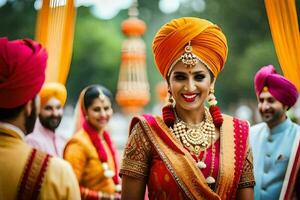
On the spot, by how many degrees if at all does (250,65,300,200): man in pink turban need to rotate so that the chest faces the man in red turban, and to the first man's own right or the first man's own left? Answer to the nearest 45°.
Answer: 0° — they already face them

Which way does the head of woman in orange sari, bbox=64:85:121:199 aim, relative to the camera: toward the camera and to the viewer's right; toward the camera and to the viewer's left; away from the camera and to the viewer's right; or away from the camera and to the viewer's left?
toward the camera and to the viewer's right

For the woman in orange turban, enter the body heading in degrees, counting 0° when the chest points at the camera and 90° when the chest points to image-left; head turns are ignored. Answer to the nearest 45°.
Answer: approximately 0°

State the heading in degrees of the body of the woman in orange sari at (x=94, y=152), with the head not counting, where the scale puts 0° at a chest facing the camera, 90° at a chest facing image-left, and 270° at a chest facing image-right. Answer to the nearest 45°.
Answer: approximately 315°

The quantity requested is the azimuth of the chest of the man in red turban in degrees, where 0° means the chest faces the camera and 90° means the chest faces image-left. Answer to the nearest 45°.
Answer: approximately 225°

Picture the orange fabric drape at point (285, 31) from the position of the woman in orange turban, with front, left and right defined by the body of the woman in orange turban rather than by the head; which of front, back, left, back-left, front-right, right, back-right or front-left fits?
back-left

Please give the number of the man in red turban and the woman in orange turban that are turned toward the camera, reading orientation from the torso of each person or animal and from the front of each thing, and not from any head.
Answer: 1

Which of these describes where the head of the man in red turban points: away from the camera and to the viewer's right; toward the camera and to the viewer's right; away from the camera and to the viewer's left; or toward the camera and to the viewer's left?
away from the camera and to the viewer's right

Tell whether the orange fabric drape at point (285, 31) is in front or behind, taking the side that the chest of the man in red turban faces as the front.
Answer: in front
